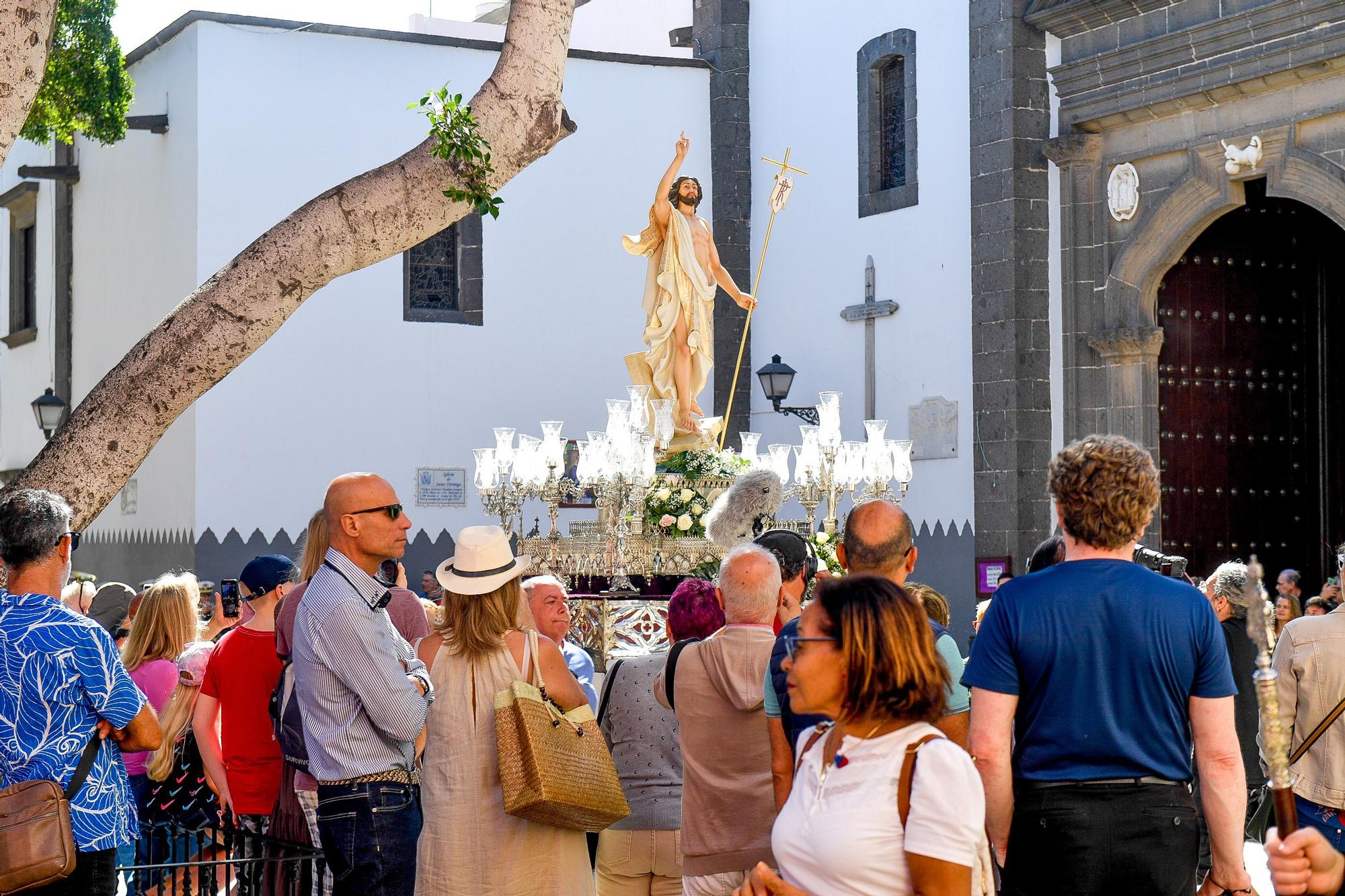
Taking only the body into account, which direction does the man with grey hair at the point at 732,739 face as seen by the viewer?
away from the camera

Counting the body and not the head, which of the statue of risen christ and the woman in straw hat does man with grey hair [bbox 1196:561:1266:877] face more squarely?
the statue of risen christ

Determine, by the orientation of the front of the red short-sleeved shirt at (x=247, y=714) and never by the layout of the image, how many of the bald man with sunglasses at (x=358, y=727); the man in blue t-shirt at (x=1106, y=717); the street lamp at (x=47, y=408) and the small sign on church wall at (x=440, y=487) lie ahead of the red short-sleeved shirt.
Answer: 2

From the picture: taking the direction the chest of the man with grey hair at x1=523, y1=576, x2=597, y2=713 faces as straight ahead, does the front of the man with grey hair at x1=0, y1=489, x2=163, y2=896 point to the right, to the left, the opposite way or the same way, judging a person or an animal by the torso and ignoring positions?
to the left

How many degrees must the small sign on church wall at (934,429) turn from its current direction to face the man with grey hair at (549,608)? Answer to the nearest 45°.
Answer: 0° — it already faces them

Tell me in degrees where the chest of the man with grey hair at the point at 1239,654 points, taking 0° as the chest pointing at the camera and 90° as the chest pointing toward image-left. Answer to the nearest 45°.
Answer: approximately 135°

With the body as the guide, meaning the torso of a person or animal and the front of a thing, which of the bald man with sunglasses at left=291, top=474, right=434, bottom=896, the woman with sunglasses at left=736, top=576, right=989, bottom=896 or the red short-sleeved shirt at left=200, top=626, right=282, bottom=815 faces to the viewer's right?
the bald man with sunglasses

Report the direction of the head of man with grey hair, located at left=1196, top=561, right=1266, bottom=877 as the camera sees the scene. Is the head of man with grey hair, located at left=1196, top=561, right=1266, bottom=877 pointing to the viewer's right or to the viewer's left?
to the viewer's left

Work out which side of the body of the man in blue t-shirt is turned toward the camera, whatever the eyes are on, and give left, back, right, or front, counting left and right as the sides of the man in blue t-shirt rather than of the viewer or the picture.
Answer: back

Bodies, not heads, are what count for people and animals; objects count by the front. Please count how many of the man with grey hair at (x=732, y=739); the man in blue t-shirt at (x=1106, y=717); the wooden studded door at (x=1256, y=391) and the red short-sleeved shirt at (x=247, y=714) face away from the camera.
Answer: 3

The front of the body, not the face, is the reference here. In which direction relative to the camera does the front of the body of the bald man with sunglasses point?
to the viewer's right

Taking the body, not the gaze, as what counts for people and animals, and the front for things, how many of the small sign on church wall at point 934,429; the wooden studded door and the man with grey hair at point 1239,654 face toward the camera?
2

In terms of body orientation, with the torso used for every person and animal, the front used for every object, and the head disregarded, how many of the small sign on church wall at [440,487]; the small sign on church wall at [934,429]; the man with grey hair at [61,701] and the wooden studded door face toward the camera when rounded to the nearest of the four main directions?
3
